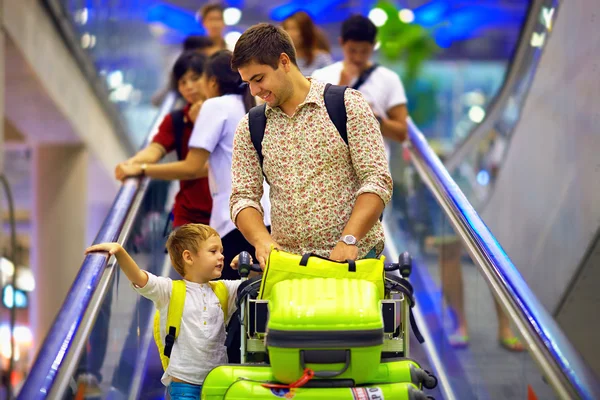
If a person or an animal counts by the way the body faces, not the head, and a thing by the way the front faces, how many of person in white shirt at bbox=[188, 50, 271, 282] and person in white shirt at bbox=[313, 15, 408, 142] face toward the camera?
1

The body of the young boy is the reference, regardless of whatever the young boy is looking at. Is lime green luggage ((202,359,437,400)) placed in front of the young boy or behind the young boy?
in front

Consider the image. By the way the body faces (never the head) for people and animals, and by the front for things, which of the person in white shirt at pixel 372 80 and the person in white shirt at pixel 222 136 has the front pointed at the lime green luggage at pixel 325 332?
the person in white shirt at pixel 372 80

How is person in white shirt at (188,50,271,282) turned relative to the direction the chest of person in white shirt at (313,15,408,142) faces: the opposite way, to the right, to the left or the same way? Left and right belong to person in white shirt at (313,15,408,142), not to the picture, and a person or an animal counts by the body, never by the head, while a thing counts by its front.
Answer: to the right

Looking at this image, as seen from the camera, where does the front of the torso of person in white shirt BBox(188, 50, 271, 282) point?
to the viewer's left

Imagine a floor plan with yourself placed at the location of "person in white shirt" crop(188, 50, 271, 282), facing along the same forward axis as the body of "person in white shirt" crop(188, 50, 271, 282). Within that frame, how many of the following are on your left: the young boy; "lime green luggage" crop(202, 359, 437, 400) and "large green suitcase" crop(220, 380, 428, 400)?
3

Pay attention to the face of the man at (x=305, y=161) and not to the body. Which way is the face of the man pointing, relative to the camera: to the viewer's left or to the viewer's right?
to the viewer's left

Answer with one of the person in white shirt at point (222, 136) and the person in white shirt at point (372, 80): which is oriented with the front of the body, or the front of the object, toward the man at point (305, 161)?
the person in white shirt at point (372, 80)

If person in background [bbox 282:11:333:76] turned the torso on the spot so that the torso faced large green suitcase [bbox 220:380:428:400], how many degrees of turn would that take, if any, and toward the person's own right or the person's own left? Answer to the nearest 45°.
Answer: approximately 45° to the person's own left

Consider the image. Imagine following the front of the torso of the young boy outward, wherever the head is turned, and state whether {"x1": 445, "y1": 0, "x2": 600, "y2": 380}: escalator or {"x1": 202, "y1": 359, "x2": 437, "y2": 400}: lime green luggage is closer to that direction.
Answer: the lime green luggage

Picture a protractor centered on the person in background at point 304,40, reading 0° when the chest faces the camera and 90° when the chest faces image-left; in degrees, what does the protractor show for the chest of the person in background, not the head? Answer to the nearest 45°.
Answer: approximately 45°
